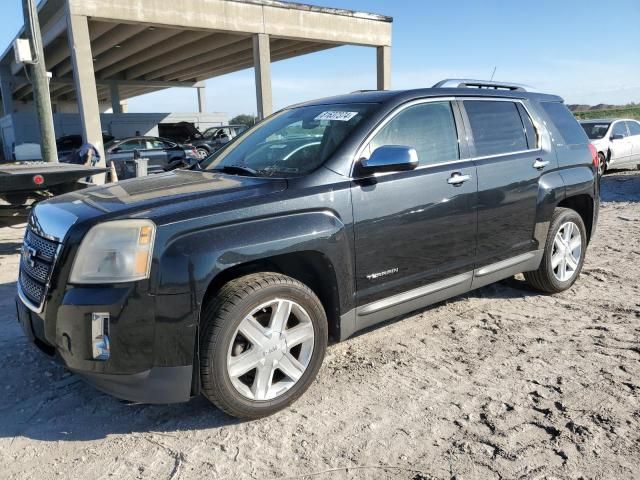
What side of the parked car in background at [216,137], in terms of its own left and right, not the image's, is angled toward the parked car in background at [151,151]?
front

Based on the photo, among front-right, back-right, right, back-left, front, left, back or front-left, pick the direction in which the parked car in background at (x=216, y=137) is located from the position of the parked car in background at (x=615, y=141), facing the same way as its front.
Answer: front-right

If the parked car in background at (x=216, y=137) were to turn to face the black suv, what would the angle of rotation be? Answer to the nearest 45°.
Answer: approximately 45° to its left

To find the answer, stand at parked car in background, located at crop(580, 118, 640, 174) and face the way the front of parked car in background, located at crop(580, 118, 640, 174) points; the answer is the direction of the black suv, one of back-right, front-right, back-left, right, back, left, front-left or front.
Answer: front-left

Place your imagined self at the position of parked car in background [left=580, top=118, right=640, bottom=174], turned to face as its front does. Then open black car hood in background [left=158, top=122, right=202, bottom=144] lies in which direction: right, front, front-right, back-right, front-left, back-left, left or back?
front-right

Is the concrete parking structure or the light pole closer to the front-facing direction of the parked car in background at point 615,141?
the light pole

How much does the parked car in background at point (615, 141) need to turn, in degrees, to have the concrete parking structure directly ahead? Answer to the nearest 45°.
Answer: approximately 45° to its right

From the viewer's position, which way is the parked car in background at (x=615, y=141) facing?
facing the viewer and to the left of the viewer

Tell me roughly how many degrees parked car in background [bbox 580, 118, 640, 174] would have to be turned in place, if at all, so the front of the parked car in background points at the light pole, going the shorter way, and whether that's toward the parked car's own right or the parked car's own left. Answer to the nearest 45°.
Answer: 0° — it already faces it

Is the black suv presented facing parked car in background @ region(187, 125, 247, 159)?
no

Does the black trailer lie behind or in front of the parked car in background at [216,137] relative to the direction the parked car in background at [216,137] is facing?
in front

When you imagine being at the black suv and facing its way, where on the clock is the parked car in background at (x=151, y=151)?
The parked car in background is roughly at 4 o'clock from the black suv.

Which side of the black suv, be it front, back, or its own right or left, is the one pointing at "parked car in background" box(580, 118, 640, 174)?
back

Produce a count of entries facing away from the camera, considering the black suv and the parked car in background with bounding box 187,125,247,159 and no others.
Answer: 0

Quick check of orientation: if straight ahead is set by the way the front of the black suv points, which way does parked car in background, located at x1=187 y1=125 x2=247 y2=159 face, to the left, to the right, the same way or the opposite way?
the same way

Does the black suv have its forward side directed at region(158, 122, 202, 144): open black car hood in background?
no

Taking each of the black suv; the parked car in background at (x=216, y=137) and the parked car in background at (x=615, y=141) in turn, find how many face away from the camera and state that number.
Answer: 0
